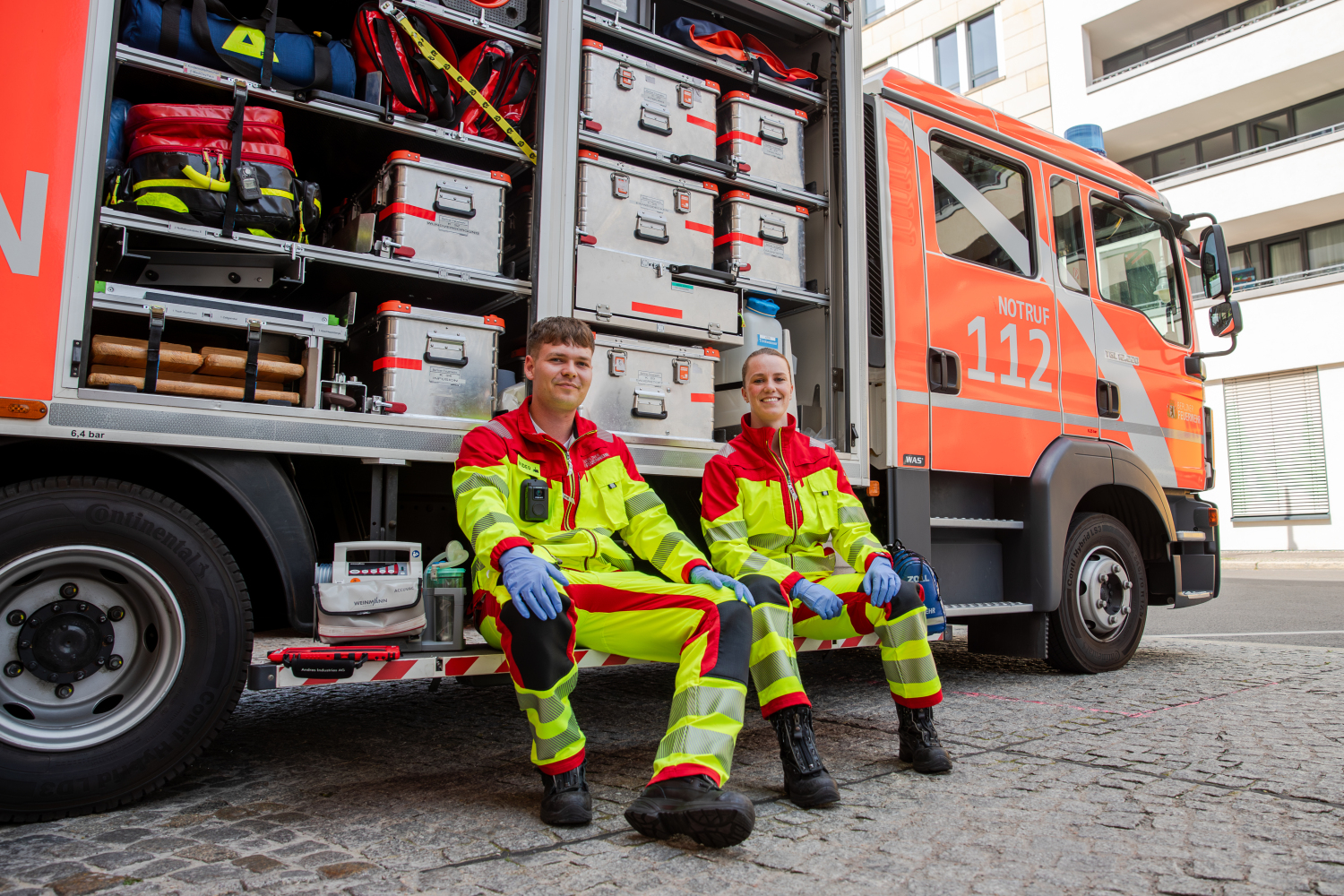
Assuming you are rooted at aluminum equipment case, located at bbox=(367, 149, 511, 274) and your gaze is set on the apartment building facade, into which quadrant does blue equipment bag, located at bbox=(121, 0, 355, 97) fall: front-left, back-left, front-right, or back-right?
back-left

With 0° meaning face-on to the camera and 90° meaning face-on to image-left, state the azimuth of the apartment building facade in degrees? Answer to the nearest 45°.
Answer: approximately 45°

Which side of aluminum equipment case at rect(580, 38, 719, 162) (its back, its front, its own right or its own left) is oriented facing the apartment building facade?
left

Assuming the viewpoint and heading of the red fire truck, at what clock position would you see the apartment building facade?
The apartment building facade is roughly at 12 o'clock from the red fire truck.

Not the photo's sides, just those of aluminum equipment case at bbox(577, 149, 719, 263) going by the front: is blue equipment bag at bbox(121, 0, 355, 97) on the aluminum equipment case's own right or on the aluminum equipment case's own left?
on the aluminum equipment case's own right

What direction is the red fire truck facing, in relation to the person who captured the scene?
facing away from the viewer and to the right of the viewer

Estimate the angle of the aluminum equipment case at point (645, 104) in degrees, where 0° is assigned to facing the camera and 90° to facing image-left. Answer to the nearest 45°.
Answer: approximately 315°

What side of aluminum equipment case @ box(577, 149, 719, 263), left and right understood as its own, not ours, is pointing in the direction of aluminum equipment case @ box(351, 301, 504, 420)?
right

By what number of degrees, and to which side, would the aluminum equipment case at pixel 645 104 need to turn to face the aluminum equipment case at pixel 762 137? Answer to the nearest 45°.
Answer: approximately 90° to its left

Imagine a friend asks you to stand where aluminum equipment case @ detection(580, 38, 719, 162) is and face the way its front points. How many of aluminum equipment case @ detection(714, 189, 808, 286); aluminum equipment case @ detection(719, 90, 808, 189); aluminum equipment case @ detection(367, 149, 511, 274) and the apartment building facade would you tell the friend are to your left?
3

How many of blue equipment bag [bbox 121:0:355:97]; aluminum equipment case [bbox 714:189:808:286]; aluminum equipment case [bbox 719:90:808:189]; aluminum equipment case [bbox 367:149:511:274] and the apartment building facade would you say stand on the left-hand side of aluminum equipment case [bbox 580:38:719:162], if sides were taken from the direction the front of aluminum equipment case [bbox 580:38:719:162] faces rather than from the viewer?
3

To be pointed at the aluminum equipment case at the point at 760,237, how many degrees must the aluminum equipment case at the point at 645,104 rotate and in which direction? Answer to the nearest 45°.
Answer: approximately 90° to its left
